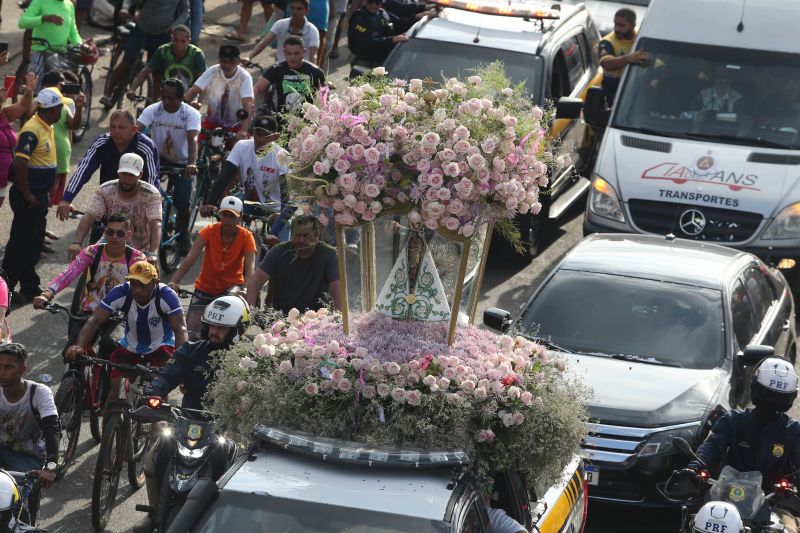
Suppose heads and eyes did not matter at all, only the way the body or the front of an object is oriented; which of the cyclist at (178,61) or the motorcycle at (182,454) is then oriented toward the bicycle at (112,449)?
the cyclist

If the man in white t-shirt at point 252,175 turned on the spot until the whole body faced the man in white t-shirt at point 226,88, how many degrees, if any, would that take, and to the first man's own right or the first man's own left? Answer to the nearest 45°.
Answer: approximately 180°

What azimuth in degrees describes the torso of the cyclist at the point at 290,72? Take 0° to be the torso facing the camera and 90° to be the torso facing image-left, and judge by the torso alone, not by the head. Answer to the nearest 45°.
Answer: approximately 0°

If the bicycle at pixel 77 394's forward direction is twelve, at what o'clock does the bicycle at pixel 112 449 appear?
the bicycle at pixel 112 449 is roughly at 10 o'clock from the bicycle at pixel 77 394.

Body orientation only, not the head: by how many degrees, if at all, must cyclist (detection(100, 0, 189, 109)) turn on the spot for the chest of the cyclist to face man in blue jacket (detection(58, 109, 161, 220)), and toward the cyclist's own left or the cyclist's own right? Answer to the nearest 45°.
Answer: approximately 45° to the cyclist's own left

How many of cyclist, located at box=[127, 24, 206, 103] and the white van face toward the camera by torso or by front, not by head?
2

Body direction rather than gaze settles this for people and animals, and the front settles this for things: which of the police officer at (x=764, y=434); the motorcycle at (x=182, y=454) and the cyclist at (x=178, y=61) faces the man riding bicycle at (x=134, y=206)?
the cyclist

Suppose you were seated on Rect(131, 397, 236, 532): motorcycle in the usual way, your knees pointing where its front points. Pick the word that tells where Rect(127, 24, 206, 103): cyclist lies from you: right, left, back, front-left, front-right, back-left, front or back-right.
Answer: back

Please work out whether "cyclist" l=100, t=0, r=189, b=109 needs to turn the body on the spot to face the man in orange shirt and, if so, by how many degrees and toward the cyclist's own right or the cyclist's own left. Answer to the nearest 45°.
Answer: approximately 45° to the cyclist's own left

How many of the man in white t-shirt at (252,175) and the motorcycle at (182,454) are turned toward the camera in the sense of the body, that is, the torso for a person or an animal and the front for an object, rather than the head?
2
